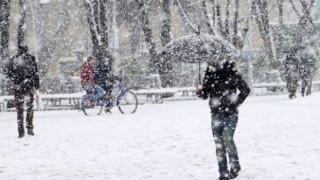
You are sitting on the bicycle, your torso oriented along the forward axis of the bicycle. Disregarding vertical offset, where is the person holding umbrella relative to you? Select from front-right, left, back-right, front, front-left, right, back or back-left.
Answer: right

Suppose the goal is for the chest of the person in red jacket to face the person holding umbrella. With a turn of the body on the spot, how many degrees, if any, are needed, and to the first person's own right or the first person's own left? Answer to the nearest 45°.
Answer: approximately 90° to the first person's own right

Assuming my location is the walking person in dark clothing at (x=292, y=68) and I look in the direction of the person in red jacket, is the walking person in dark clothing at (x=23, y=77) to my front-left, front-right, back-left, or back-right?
front-left

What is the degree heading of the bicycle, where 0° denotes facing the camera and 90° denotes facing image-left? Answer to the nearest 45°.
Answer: approximately 270°

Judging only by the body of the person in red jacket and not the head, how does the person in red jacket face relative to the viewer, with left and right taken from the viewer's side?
facing to the right of the viewer

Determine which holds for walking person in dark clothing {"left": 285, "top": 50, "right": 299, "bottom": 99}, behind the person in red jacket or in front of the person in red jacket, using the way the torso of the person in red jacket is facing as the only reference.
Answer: in front

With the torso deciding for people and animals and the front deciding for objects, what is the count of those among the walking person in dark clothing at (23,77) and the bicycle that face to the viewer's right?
1

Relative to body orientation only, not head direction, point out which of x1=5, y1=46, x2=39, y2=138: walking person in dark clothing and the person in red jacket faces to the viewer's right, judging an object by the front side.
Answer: the person in red jacket

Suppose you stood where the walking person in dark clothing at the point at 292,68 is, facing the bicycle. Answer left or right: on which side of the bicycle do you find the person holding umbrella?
left
